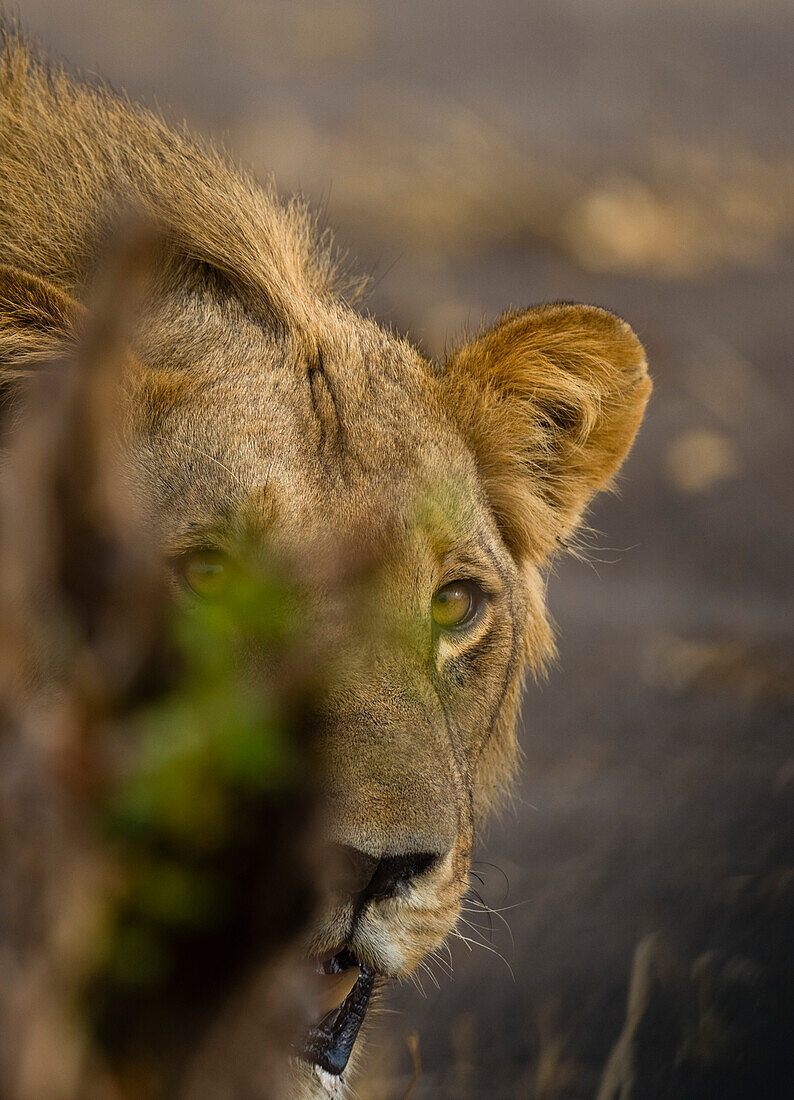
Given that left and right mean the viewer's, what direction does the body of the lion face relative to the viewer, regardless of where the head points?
facing the viewer and to the right of the viewer
